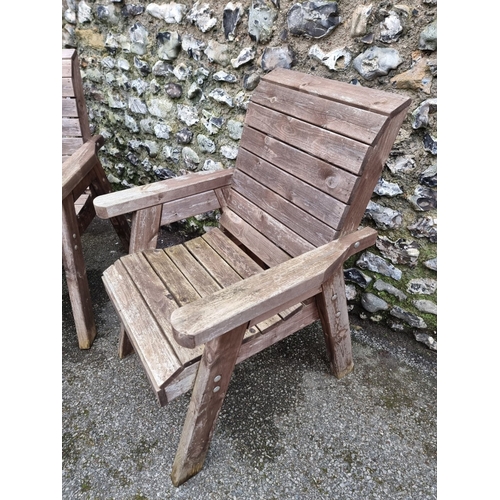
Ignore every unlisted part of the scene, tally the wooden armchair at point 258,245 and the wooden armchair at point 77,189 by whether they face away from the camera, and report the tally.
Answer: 0

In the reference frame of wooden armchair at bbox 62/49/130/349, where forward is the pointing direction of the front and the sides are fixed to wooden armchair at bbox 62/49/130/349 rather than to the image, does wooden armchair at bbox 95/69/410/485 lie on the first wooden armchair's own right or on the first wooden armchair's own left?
on the first wooden armchair's own left

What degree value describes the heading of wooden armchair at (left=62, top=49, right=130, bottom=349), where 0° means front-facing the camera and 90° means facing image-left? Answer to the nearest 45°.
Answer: approximately 45°

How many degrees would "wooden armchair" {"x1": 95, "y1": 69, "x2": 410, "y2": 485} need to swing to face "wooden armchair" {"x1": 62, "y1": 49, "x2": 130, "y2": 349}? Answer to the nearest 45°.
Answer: approximately 90° to its right
